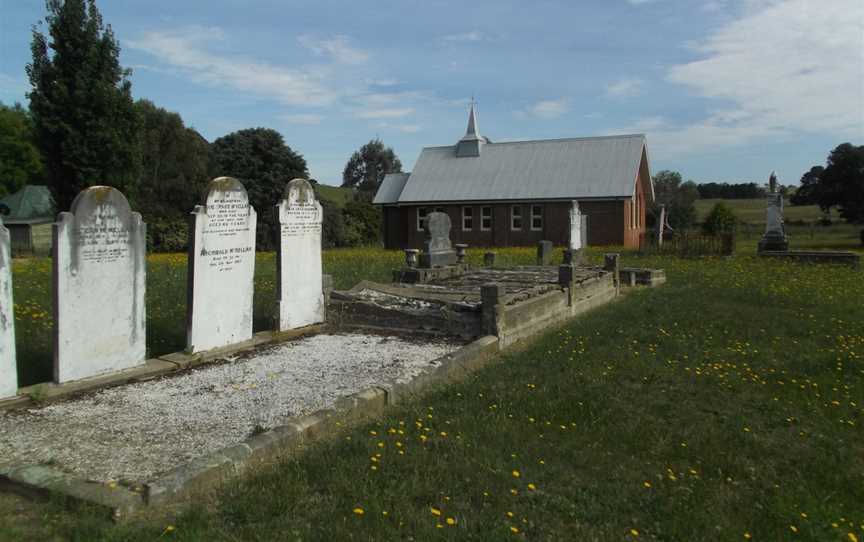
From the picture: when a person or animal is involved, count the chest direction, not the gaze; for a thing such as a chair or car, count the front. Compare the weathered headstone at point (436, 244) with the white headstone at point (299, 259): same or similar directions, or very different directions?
same or similar directions

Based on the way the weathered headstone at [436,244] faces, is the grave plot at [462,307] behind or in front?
in front

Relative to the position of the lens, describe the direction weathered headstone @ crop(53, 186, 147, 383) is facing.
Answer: facing the viewer and to the right of the viewer

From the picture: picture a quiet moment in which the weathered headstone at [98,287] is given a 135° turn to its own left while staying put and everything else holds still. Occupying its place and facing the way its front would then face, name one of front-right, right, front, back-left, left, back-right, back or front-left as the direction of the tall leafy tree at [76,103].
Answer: front

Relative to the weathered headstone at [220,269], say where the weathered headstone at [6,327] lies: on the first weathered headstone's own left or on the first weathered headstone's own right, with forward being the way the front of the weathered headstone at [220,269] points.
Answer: on the first weathered headstone's own right

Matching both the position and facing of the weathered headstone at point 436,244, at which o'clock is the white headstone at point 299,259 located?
The white headstone is roughly at 2 o'clock from the weathered headstone.

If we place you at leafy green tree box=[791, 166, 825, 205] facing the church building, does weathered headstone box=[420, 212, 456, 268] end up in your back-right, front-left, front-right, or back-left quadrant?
front-left
